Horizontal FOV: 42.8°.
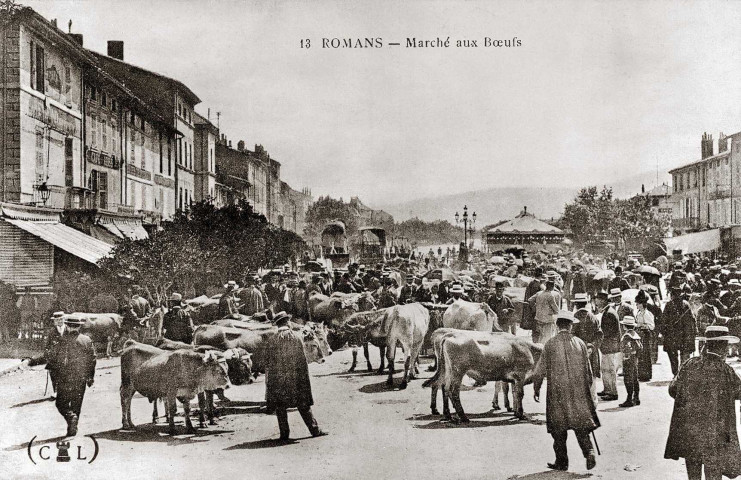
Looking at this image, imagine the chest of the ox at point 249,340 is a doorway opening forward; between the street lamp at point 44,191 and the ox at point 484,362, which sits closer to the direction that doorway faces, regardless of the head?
the ox

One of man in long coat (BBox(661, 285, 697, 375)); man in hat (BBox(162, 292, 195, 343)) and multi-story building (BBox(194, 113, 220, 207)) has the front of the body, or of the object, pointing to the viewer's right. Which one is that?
the multi-story building

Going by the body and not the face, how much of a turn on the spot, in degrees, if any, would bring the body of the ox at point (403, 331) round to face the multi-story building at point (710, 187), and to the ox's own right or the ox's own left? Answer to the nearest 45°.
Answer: approximately 45° to the ox's own right

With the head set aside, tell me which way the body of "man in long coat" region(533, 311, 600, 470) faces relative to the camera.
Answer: away from the camera

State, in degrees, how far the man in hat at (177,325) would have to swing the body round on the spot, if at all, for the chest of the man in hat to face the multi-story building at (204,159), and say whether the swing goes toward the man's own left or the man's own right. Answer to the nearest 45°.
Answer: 0° — they already face it

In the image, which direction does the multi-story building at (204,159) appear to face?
to the viewer's right

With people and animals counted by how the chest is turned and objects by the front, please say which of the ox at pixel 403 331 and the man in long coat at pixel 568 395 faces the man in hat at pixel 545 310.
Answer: the man in long coat

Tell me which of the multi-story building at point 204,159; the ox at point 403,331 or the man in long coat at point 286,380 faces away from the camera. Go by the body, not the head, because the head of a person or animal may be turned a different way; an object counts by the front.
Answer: the man in long coat
